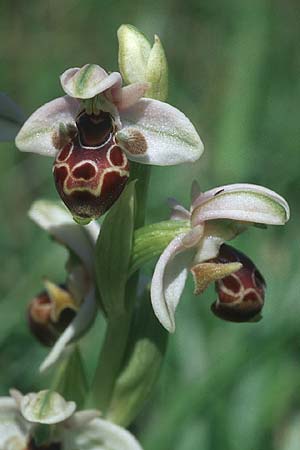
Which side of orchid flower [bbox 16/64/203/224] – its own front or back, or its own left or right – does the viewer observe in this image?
front
